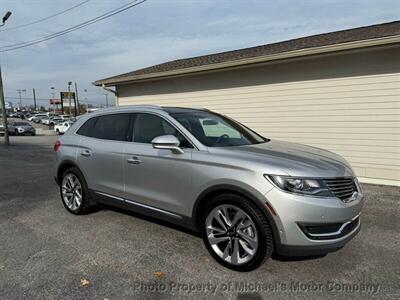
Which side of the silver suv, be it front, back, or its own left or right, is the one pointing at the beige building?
left

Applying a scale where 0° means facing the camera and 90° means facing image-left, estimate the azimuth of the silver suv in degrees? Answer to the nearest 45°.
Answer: approximately 315°

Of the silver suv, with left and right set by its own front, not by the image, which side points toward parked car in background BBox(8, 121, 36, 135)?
back
